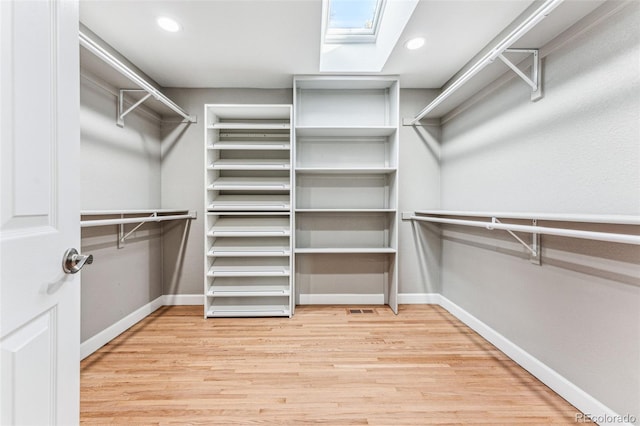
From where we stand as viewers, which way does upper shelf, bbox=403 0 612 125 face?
facing to the left of the viewer

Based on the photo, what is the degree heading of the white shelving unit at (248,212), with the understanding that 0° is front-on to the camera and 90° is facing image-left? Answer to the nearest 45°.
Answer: approximately 0°

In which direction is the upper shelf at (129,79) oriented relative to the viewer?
to the viewer's right

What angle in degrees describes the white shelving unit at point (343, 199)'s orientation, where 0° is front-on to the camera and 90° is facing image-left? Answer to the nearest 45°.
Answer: approximately 0°

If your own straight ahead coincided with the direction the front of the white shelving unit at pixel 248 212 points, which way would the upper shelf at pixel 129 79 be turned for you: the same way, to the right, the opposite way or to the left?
to the left

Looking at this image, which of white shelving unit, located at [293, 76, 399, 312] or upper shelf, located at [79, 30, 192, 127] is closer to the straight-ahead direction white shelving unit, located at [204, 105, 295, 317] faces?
the upper shelf
